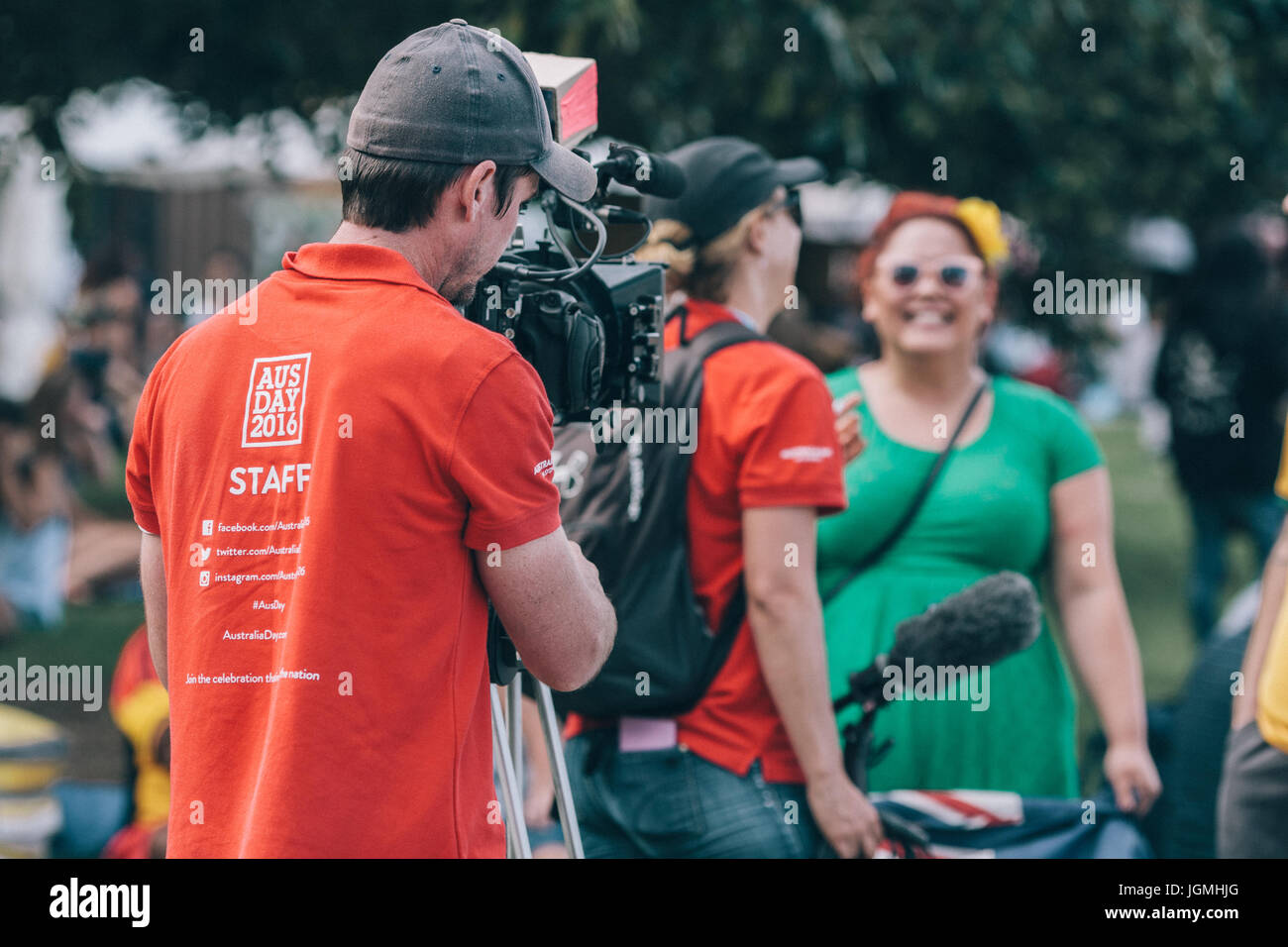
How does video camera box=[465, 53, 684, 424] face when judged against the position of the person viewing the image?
facing away from the viewer and to the right of the viewer

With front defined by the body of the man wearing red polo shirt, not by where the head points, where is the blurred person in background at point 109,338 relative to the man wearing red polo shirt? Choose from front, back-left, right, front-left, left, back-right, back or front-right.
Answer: front-left

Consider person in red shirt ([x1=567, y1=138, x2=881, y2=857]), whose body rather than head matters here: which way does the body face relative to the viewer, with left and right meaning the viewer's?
facing away from the viewer and to the right of the viewer

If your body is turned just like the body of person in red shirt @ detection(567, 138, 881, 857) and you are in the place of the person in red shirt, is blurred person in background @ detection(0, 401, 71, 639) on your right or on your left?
on your left

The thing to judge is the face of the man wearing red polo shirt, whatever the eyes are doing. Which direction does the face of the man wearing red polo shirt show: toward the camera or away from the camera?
away from the camera

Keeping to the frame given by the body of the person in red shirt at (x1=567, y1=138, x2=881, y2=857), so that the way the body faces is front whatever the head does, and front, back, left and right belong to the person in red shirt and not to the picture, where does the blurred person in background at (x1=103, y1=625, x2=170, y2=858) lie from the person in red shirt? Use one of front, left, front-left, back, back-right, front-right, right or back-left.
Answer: left

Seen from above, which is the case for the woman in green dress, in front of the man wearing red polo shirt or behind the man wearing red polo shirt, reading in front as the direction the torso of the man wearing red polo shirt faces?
in front

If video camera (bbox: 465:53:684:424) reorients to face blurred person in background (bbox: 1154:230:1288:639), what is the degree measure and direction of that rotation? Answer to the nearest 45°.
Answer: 0° — it already faces them

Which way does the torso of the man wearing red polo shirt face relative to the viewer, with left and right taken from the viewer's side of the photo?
facing away from the viewer and to the right of the viewer

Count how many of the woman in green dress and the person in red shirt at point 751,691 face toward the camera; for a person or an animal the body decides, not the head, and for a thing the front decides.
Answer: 1
